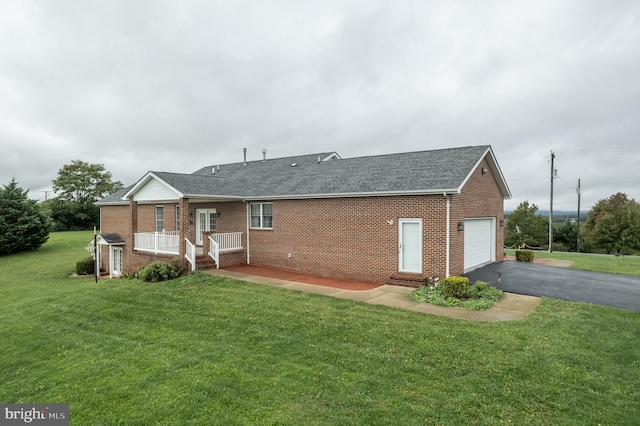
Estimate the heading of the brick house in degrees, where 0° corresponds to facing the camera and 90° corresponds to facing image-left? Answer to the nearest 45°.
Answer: approximately 45°

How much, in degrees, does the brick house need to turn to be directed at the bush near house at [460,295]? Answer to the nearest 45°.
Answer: approximately 90° to its left

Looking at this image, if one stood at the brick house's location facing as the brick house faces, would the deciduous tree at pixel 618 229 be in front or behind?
behind

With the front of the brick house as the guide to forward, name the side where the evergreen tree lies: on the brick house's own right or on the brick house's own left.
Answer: on the brick house's own right

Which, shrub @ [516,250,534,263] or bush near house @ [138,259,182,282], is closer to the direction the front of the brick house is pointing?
the bush near house

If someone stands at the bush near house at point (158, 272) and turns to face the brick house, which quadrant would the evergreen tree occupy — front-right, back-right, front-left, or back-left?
back-left

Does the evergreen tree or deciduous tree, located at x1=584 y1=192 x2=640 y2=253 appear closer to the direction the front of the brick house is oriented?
the evergreen tree
